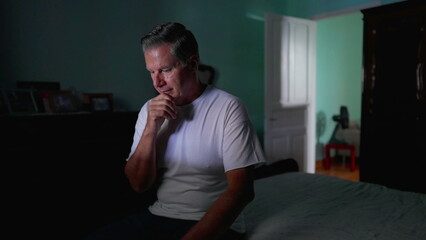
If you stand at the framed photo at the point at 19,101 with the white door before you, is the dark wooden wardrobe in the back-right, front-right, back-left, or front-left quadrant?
front-right

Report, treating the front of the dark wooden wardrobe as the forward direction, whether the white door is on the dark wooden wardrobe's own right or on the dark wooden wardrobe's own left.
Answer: on the dark wooden wardrobe's own right

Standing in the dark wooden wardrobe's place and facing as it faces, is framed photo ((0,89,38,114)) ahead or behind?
ahead

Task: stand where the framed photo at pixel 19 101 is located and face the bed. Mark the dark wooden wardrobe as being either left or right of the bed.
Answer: left

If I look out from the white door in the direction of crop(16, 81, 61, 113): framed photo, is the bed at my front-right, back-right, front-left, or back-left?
front-left

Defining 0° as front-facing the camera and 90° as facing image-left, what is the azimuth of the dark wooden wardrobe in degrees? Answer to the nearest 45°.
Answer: approximately 45°

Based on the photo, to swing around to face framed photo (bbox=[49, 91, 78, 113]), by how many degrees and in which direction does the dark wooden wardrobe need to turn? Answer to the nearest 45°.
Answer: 0° — it already faces it

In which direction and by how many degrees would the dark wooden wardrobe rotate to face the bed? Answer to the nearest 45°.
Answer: approximately 45° to its left

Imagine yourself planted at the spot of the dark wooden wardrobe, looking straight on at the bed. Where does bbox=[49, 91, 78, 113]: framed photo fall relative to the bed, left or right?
right

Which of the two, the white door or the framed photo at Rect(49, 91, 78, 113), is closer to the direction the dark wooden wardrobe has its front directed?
the framed photo

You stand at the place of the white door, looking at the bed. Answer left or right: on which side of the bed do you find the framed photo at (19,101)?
right
